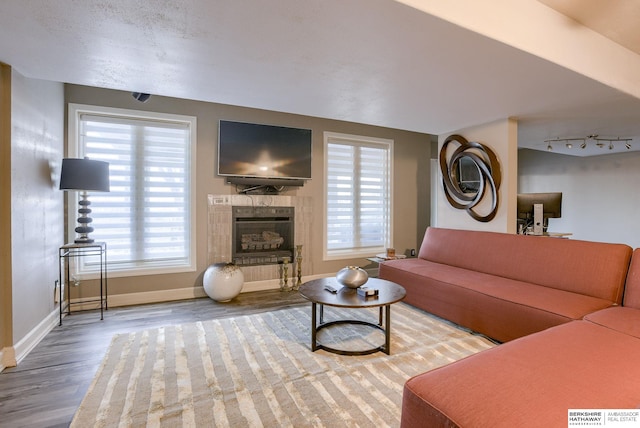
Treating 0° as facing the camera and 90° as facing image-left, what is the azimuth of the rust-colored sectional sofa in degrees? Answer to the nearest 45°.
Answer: approximately 45°

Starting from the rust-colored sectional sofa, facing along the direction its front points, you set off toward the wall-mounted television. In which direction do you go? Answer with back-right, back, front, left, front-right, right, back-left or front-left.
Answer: front-right

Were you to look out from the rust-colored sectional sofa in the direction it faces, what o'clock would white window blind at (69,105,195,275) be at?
The white window blind is roughly at 1 o'clock from the rust-colored sectional sofa.

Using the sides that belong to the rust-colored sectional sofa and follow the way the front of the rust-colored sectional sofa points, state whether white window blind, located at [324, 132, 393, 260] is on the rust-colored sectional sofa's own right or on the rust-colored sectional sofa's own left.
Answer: on the rust-colored sectional sofa's own right

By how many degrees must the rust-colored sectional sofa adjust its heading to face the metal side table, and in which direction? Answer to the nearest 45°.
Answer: approximately 45° to its right
